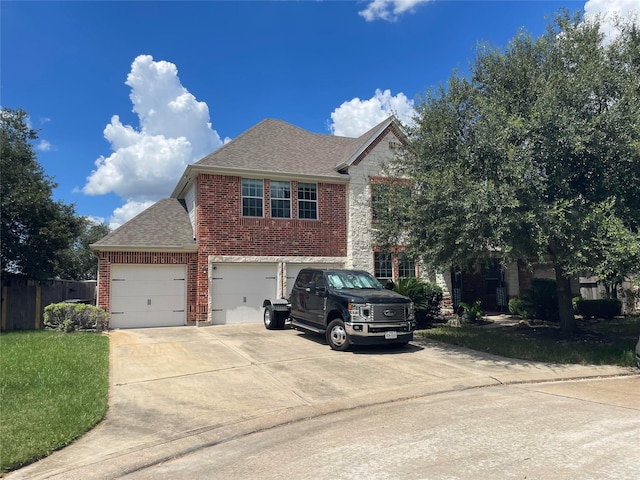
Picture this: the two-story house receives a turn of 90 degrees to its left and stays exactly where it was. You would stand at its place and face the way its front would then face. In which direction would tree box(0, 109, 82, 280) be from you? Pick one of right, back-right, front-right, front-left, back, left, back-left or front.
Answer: back

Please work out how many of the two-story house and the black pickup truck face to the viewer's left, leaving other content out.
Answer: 0

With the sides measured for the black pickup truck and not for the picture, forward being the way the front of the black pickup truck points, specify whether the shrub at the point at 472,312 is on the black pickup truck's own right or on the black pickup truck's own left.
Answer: on the black pickup truck's own left

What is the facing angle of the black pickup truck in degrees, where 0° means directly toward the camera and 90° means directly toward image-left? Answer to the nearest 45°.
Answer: approximately 315°

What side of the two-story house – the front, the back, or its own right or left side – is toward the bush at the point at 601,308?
left

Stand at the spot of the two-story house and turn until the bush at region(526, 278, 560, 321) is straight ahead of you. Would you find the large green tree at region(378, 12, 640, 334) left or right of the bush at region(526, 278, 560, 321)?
right

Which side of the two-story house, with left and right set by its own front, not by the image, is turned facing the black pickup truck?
front

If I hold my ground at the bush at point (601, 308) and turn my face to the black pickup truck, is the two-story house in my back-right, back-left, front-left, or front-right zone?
front-right

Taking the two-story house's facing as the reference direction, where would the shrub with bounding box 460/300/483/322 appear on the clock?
The shrub is roughly at 9 o'clock from the two-story house.

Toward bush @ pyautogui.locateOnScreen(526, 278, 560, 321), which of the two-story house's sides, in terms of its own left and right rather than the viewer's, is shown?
left

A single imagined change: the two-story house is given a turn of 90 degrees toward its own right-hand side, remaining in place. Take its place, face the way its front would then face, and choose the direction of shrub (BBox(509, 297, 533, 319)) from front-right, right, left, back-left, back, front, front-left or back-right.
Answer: back

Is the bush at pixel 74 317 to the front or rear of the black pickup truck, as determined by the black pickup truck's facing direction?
to the rear

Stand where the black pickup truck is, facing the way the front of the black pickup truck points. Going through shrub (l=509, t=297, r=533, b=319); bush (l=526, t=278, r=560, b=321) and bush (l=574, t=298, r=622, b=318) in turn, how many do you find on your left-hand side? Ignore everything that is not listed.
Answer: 3

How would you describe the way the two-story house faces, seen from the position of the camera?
facing the viewer

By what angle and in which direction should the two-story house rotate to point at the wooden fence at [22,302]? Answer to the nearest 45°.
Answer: approximately 90° to its right
